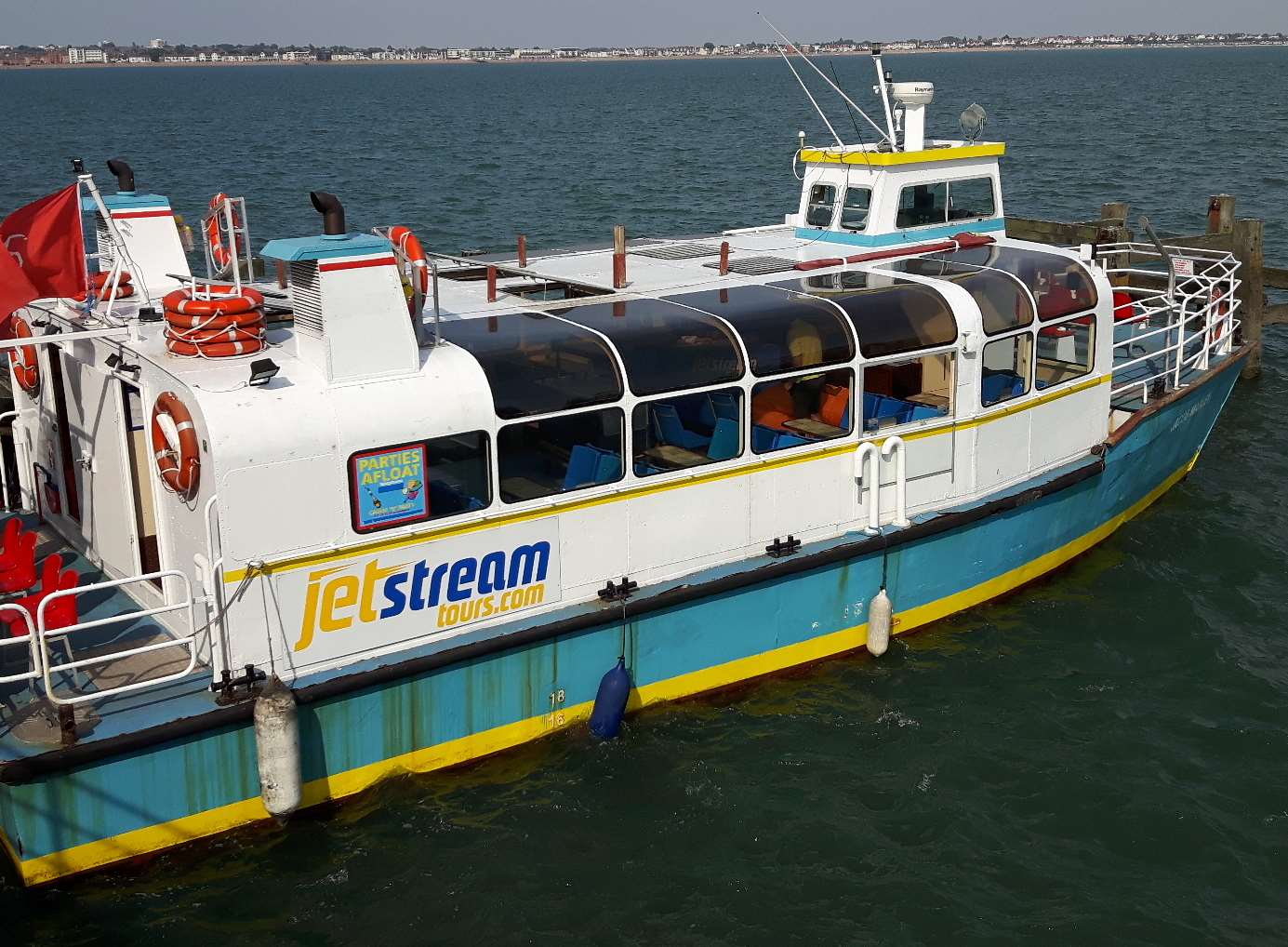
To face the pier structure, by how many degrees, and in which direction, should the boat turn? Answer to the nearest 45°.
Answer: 0° — it already faces it

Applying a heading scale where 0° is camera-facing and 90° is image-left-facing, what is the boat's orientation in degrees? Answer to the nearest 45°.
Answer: approximately 225°
